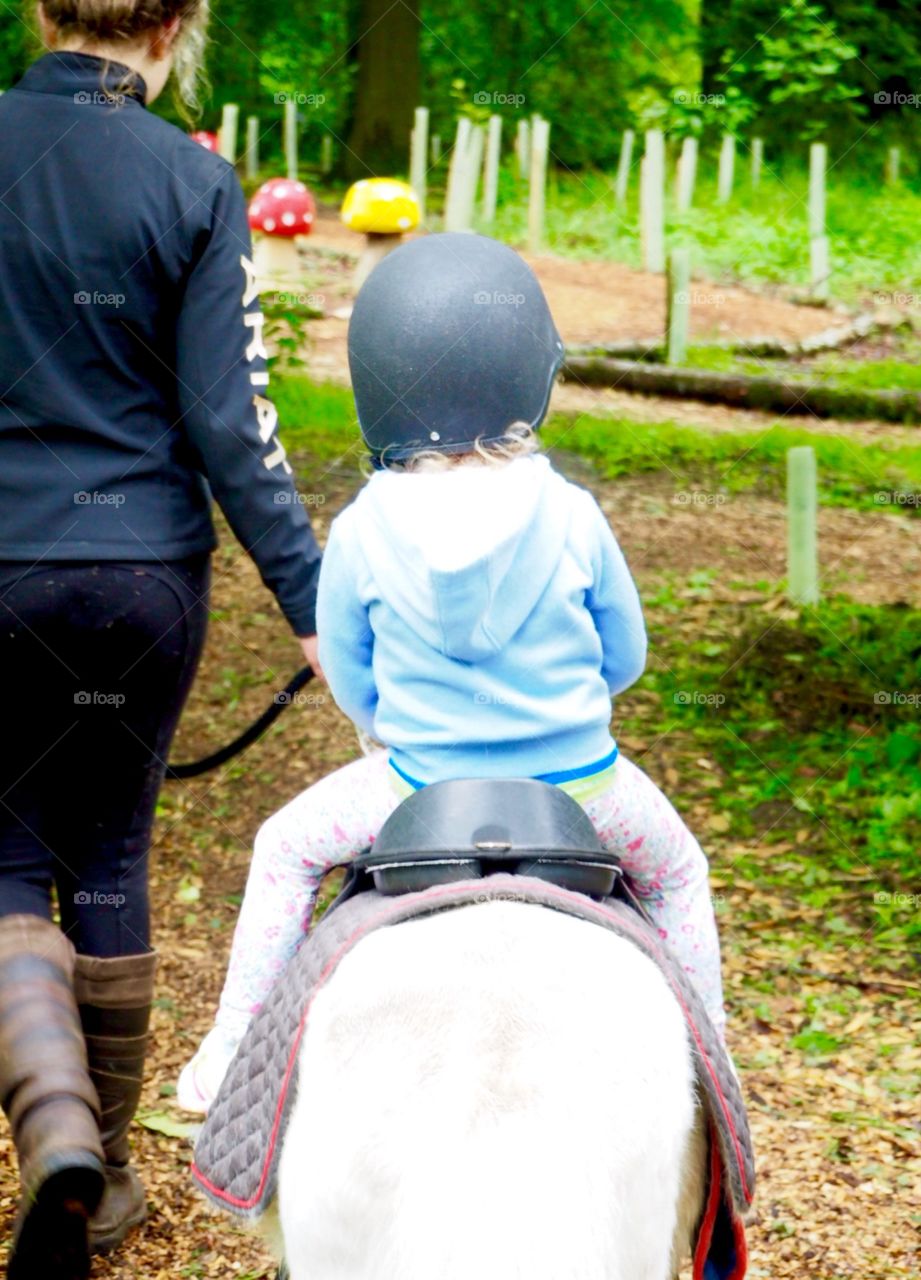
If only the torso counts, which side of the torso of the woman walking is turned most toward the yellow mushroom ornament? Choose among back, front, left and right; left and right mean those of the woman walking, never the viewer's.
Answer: front

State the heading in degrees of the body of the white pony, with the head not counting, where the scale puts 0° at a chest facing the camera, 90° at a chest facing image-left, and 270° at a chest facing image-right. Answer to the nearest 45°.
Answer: approximately 180°

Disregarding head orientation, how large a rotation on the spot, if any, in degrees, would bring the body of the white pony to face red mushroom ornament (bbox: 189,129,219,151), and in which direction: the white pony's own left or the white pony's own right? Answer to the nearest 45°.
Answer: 0° — it already faces it

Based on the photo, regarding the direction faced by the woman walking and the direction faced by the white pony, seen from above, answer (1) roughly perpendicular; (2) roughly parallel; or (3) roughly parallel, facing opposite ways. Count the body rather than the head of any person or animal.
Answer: roughly parallel

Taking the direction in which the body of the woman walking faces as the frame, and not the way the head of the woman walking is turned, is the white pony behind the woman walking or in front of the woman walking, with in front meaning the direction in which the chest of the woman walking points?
behind

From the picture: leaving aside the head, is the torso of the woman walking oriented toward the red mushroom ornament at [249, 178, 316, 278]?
yes

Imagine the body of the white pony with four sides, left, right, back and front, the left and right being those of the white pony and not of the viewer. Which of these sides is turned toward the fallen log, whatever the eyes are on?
front

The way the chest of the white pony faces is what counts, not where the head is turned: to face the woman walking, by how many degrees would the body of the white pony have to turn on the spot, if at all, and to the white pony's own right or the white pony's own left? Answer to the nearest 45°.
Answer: approximately 45° to the white pony's own left

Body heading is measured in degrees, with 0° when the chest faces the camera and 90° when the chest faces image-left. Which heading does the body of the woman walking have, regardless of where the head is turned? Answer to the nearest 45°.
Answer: approximately 180°

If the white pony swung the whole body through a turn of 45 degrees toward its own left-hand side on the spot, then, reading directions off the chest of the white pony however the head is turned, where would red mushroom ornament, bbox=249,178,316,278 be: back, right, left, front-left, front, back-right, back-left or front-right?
front-right

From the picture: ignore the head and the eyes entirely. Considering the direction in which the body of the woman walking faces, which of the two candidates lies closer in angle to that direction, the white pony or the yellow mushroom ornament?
the yellow mushroom ornament

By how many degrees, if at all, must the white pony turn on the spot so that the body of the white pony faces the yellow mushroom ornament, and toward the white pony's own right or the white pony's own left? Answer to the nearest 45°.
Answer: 0° — it already faces it
